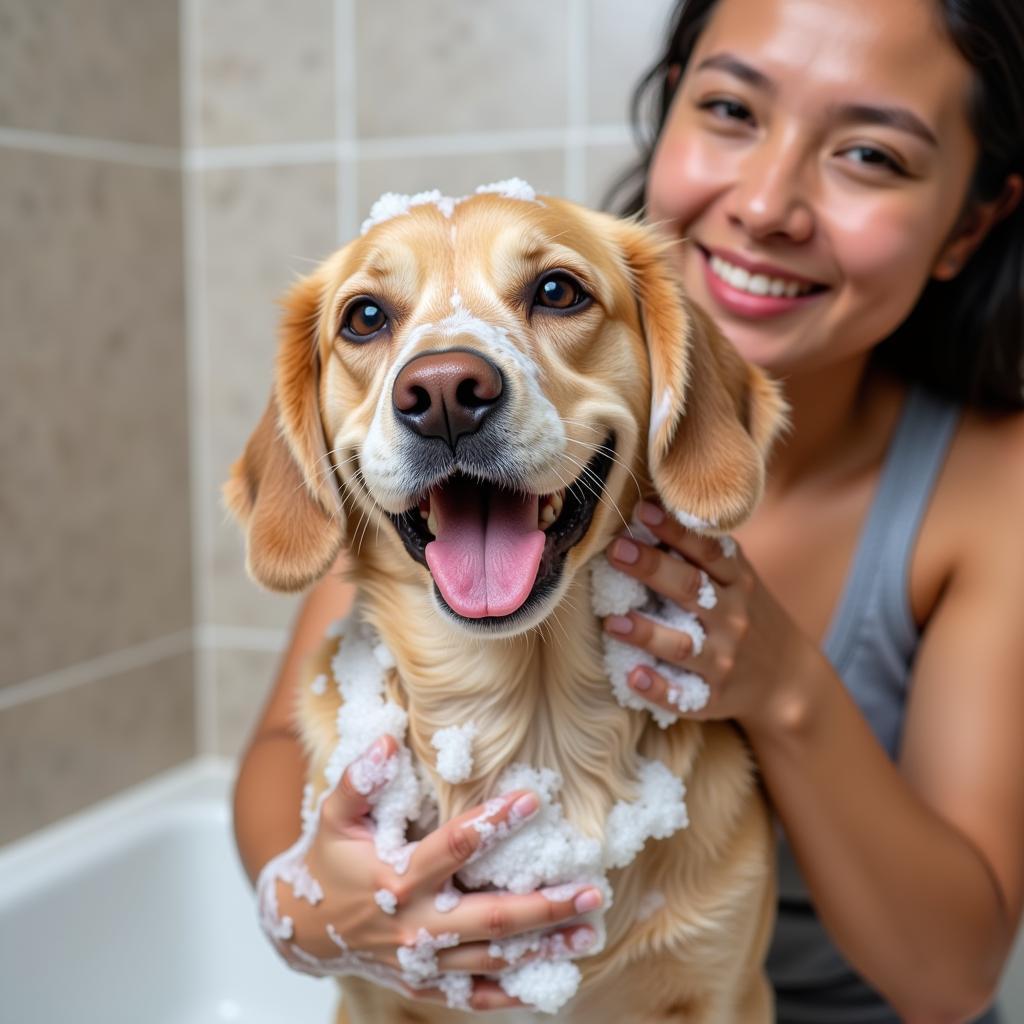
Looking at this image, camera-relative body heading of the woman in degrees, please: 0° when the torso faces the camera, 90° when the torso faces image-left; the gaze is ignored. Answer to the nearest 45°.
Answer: approximately 45°

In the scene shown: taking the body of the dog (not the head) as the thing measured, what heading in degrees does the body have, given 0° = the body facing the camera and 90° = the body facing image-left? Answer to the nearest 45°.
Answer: approximately 0°
